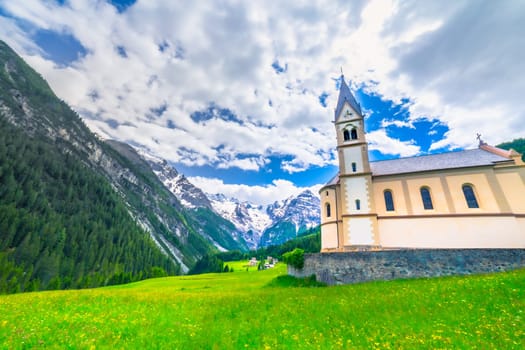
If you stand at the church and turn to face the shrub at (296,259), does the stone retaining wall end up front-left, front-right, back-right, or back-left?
front-left

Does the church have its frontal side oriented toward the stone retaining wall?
no
